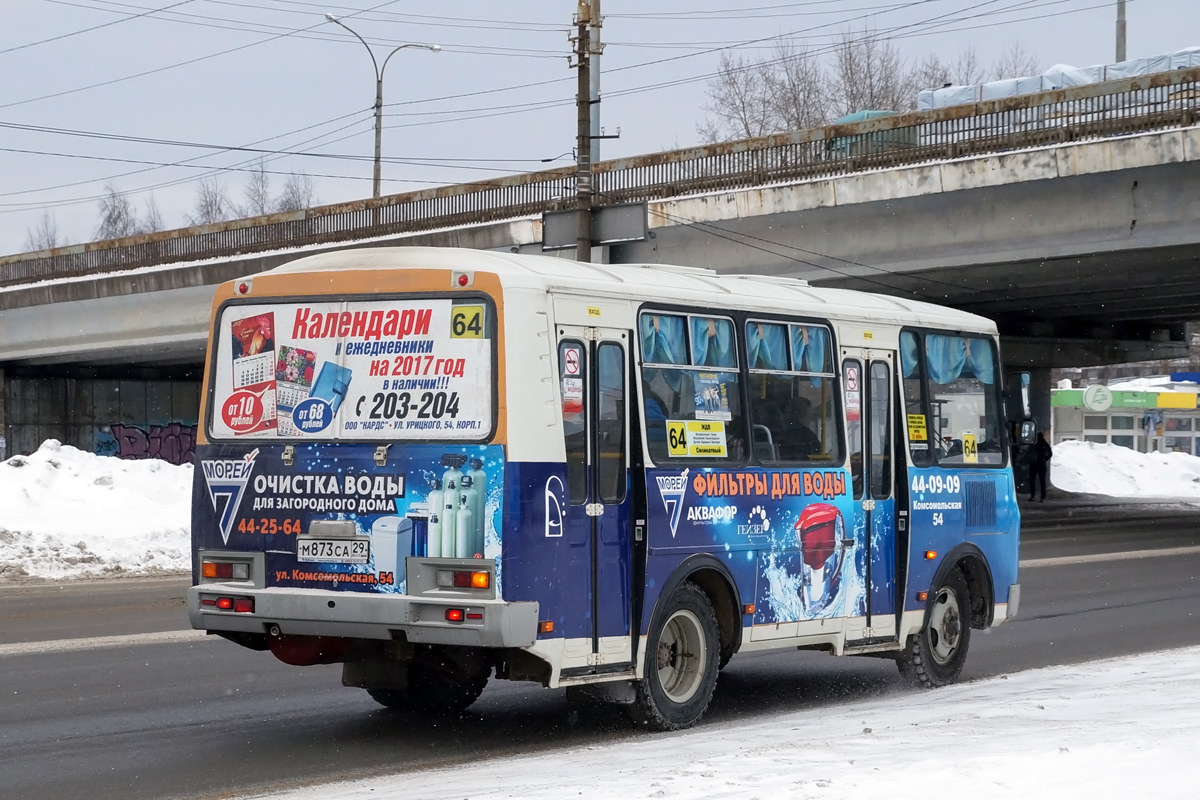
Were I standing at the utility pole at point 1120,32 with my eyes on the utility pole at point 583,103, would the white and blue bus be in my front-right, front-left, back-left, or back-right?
front-left

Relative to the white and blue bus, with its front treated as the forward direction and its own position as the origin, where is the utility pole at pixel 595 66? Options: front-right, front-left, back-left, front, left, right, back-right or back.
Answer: front-left

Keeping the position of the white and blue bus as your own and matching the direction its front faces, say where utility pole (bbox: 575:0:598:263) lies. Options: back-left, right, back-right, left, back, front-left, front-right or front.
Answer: front-left

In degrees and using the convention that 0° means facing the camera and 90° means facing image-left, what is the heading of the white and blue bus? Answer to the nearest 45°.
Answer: approximately 225°

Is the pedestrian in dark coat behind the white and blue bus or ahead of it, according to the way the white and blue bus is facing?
ahead

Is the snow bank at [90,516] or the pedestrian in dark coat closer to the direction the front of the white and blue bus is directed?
the pedestrian in dark coat
